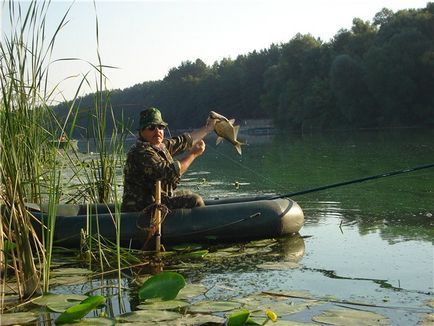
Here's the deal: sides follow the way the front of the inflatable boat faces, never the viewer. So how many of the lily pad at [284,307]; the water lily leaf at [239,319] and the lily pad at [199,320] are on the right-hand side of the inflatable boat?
3

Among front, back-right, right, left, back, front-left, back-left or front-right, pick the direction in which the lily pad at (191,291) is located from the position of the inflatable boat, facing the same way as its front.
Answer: right

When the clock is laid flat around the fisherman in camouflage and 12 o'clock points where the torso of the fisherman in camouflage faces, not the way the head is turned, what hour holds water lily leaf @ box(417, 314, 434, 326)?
The water lily leaf is roughly at 2 o'clock from the fisherman in camouflage.

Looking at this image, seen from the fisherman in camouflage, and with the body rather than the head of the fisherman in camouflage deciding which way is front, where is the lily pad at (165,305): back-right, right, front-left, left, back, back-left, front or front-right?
right

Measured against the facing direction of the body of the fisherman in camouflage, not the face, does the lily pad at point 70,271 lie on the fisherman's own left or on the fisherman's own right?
on the fisherman's own right

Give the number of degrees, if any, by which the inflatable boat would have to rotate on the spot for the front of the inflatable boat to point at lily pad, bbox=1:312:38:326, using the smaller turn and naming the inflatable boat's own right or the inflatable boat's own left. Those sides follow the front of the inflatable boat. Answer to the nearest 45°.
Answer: approximately 135° to the inflatable boat's own right

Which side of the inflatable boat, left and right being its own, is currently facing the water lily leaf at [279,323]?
right

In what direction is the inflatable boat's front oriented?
to the viewer's right

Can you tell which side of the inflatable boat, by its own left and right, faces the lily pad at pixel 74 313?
right

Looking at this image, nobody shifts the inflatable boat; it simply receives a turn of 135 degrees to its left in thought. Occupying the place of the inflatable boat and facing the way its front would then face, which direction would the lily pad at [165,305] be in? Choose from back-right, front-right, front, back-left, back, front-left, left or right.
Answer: back-left

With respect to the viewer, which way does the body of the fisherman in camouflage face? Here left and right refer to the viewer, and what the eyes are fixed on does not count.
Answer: facing to the right of the viewer
